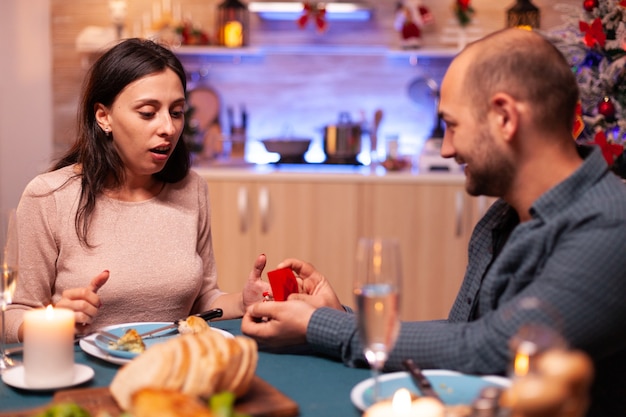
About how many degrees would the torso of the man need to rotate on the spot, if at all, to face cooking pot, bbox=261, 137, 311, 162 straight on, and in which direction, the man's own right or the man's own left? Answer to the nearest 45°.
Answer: approximately 90° to the man's own right

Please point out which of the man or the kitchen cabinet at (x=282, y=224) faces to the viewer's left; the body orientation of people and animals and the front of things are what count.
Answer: the man

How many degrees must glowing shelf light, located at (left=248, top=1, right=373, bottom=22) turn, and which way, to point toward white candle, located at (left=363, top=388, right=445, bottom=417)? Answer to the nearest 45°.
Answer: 0° — it already faces it

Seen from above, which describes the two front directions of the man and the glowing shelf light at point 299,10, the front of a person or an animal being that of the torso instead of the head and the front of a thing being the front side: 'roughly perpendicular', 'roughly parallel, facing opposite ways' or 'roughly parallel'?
roughly perpendicular

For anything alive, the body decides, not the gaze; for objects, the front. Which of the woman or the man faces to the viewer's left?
the man

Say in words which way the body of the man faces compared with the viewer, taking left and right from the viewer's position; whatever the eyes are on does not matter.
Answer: facing to the left of the viewer

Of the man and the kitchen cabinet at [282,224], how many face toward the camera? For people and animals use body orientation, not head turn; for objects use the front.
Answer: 1

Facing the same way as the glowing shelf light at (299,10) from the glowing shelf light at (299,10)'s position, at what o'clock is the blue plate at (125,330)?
The blue plate is roughly at 12 o'clock from the glowing shelf light.

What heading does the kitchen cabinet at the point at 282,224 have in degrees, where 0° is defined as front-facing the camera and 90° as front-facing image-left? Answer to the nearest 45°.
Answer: approximately 0°

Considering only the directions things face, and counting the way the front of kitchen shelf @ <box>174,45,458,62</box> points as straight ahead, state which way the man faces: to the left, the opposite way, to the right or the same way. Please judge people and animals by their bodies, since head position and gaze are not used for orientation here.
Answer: to the right
